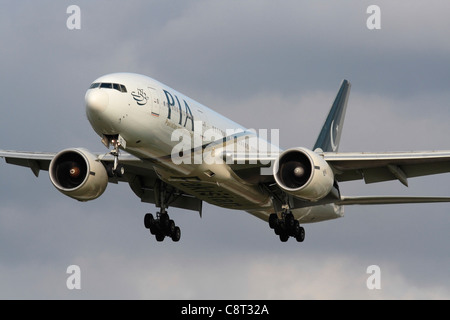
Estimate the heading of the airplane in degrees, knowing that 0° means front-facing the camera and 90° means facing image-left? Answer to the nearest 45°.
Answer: approximately 45°
